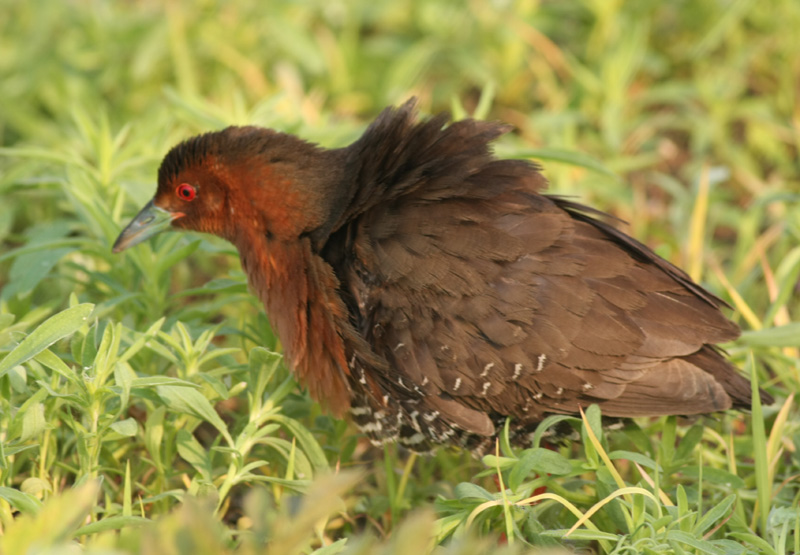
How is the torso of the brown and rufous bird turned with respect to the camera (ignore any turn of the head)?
to the viewer's left

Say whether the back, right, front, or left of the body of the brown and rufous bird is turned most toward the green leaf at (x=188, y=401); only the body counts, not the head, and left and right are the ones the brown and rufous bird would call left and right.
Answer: front

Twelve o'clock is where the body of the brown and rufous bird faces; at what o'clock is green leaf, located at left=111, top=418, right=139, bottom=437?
The green leaf is roughly at 11 o'clock from the brown and rufous bird.

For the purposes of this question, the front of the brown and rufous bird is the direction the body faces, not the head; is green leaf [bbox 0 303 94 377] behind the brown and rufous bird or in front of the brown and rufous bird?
in front

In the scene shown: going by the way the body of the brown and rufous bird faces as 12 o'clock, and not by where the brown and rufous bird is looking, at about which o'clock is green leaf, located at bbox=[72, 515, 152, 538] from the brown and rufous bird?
The green leaf is roughly at 11 o'clock from the brown and rufous bird.

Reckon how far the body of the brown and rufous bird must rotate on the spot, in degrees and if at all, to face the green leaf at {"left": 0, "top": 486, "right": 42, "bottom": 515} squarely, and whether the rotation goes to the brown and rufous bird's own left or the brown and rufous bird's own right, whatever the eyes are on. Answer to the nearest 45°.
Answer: approximately 45° to the brown and rufous bird's own left

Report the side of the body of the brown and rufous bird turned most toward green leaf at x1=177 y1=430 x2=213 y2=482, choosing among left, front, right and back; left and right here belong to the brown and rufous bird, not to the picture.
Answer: front

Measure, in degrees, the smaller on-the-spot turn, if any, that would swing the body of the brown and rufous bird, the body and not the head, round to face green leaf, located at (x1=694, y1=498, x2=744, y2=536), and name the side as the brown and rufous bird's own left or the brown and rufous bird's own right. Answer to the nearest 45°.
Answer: approximately 135° to the brown and rufous bird's own left

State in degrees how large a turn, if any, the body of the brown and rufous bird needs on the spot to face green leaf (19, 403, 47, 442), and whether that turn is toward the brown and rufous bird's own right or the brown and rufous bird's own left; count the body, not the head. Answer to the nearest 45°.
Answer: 0° — it already faces it

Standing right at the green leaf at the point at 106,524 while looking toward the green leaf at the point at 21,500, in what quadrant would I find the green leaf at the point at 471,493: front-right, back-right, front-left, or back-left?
back-right
